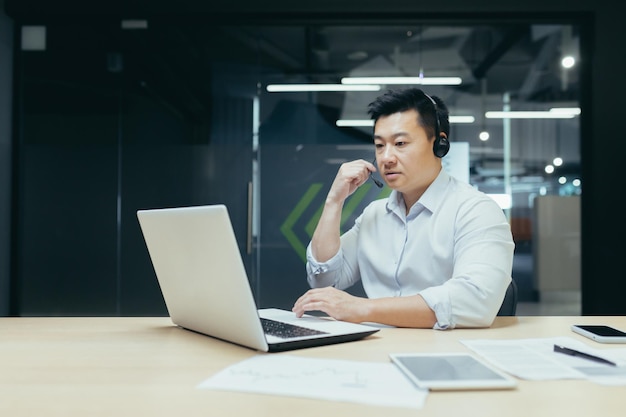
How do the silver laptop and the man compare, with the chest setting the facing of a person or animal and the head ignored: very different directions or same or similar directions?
very different directions

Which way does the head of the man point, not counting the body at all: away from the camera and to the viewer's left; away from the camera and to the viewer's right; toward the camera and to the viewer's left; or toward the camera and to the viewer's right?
toward the camera and to the viewer's left

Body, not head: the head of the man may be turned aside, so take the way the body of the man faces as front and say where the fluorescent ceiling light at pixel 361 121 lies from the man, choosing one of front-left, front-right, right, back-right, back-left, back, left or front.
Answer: back-right

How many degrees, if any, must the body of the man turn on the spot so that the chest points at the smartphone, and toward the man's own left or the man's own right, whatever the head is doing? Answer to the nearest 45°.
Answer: approximately 90° to the man's own left

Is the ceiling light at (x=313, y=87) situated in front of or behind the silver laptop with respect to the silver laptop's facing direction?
in front

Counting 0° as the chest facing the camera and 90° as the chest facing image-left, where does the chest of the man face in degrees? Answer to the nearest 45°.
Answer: approximately 45°

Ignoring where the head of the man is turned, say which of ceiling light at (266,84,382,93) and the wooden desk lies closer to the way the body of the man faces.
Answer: the wooden desk

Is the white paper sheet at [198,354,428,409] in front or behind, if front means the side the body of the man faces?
in front

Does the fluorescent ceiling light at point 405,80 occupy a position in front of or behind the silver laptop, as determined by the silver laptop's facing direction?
in front

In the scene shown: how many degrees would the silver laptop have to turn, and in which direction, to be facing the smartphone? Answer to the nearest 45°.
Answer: approximately 45° to its right

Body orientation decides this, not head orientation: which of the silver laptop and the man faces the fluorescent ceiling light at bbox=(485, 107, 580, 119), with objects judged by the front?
the silver laptop

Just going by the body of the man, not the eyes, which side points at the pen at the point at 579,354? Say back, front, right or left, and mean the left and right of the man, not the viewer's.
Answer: left

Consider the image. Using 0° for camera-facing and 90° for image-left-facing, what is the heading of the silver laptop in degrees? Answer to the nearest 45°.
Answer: approximately 225°

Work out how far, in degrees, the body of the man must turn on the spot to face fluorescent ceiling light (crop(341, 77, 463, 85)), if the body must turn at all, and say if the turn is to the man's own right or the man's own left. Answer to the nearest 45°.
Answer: approximately 135° to the man's own right

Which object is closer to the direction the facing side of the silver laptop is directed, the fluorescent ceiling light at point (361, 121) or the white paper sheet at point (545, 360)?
the fluorescent ceiling light
